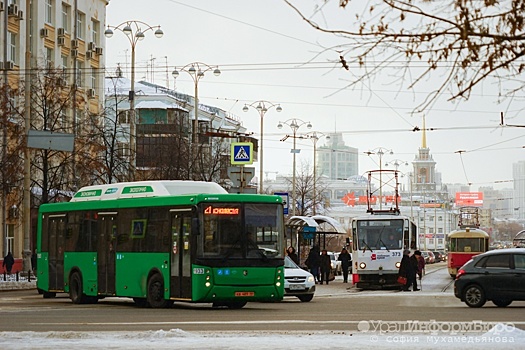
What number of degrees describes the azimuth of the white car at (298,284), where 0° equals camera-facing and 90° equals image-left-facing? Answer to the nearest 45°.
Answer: approximately 315°

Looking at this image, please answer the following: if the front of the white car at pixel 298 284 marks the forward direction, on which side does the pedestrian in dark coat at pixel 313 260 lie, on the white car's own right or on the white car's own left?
on the white car's own left

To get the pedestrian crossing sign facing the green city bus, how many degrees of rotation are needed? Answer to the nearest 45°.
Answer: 0° — it already faces it

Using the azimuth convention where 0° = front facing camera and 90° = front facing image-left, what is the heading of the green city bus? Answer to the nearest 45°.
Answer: approximately 315°
